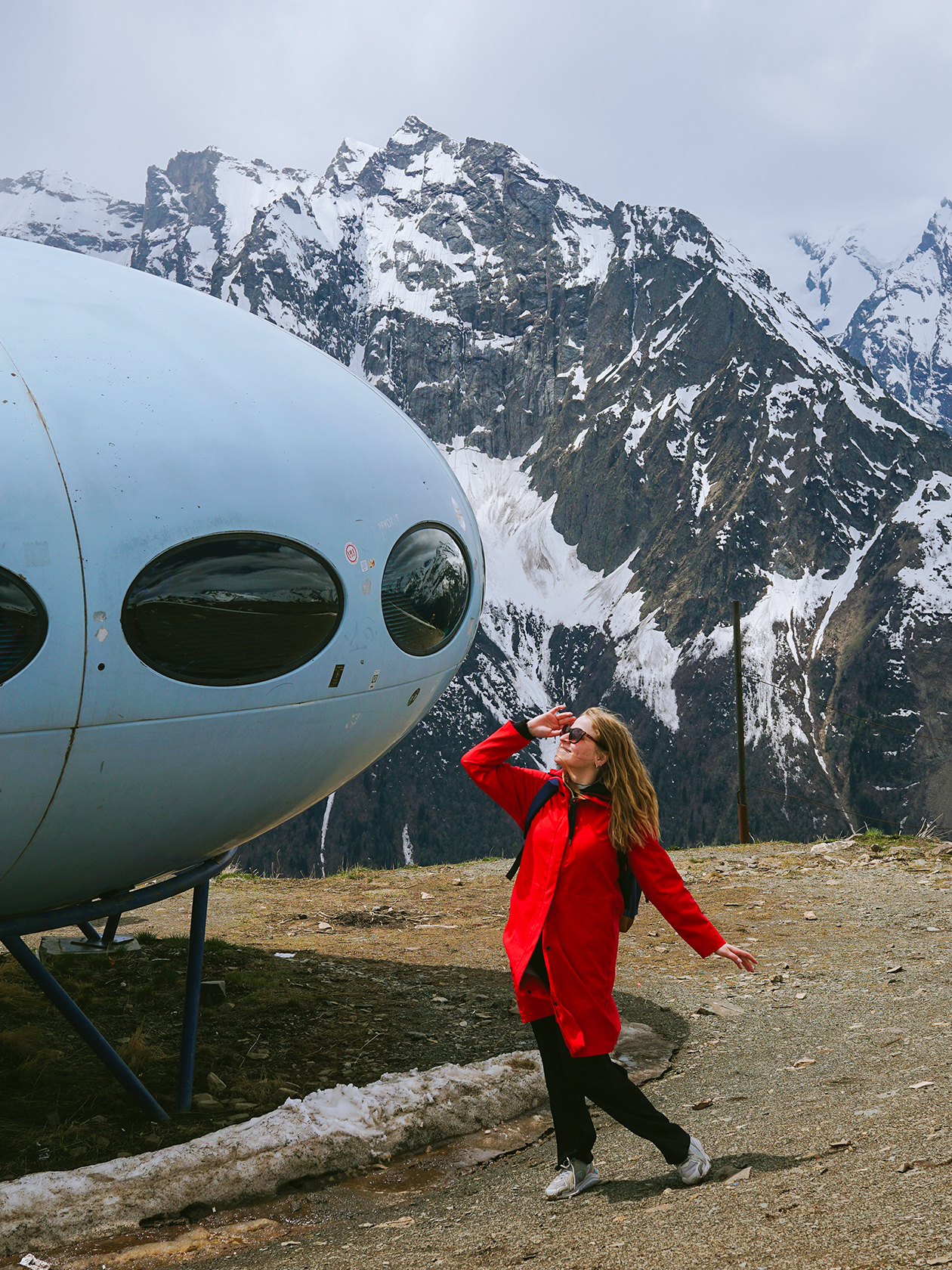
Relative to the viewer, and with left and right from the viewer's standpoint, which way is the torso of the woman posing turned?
facing the viewer and to the left of the viewer

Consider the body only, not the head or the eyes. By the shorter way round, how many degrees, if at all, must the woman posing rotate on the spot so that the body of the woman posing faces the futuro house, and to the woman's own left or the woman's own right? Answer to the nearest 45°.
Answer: approximately 45° to the woman's own right
